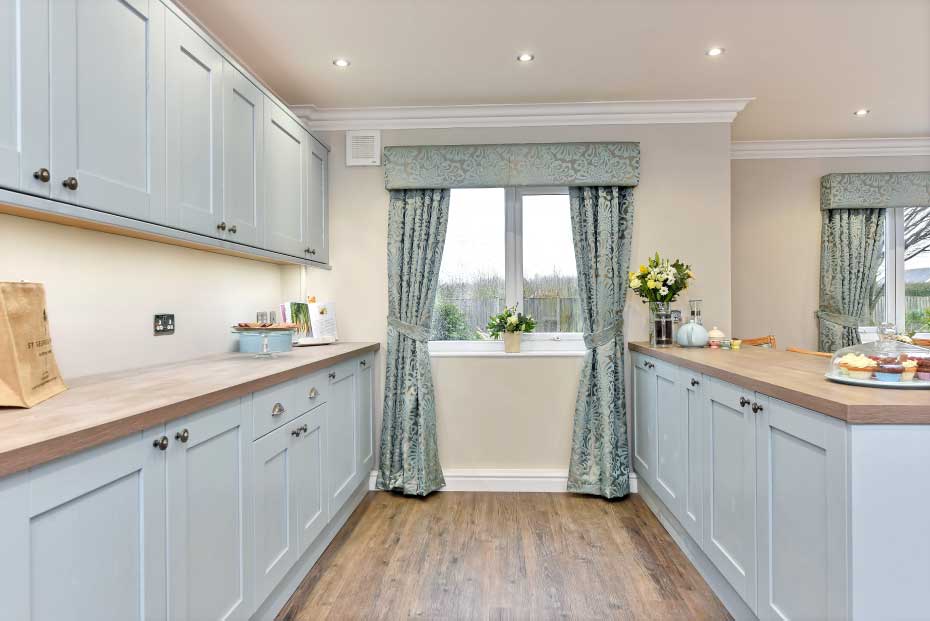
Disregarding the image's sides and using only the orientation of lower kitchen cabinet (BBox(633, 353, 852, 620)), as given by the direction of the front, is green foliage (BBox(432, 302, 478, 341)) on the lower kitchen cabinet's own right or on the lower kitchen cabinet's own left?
on the lower kitchen cabinet's own right

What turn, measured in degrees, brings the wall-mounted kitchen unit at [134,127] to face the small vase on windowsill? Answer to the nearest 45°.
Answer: approximately 45° to its left

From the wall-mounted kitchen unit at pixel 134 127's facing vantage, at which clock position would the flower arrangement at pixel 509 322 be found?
The flower arrangement is roughly at 10 o'clock from the wall-mounted kitchen unit.

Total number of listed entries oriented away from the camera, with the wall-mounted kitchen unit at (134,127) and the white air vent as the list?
0

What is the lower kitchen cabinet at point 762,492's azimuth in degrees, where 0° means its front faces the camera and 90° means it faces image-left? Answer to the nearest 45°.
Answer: approximately 45°

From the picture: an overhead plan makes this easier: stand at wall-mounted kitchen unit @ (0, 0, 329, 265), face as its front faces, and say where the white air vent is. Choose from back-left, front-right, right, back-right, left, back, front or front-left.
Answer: left

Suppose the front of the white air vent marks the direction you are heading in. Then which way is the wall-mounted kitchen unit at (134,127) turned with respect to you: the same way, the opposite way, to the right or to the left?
to the left

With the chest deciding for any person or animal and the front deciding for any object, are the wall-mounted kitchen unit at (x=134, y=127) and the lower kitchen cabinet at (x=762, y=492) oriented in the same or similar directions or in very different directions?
very different directions

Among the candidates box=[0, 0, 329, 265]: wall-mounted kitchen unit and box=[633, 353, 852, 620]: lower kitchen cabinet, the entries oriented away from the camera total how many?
0

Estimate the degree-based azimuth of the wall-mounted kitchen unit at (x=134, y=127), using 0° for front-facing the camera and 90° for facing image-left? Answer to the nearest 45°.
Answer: approximately 315°

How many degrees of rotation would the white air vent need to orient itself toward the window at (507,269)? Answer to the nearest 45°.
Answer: approximately 90° to its left

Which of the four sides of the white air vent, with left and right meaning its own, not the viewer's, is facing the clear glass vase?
left

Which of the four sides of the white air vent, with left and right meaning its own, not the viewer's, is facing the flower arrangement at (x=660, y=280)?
left

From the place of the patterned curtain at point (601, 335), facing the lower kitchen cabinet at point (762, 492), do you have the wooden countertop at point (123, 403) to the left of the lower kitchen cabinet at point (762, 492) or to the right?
right

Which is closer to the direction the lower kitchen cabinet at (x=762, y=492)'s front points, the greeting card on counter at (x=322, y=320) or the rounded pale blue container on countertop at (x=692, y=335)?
the greeting card on counter
